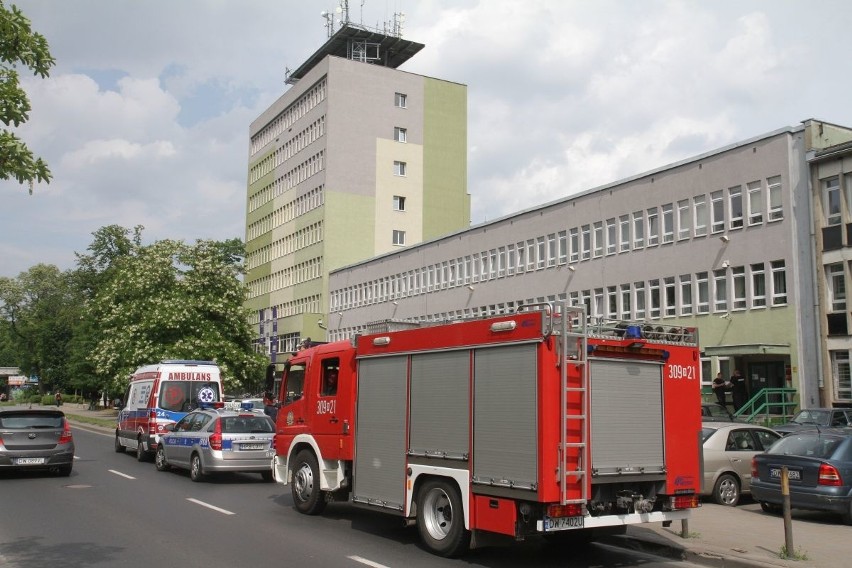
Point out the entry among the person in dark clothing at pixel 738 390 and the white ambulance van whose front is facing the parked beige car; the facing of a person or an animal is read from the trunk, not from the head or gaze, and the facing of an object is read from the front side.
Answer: the person in dark clothing

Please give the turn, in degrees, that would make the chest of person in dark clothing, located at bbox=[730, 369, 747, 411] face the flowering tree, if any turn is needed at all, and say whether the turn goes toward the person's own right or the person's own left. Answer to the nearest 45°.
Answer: approximately 90° to the person's own right

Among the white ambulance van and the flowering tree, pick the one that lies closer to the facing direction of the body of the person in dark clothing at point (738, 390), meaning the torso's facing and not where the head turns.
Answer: the white ambulance van

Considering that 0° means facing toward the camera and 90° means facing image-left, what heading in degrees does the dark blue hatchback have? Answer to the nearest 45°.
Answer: approximately 225°

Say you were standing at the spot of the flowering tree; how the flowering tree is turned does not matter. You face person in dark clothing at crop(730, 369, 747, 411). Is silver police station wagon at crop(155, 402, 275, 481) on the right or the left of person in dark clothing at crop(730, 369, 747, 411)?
right

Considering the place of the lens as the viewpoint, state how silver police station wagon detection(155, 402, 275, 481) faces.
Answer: facing away from the viewer and to the left of the viewer
